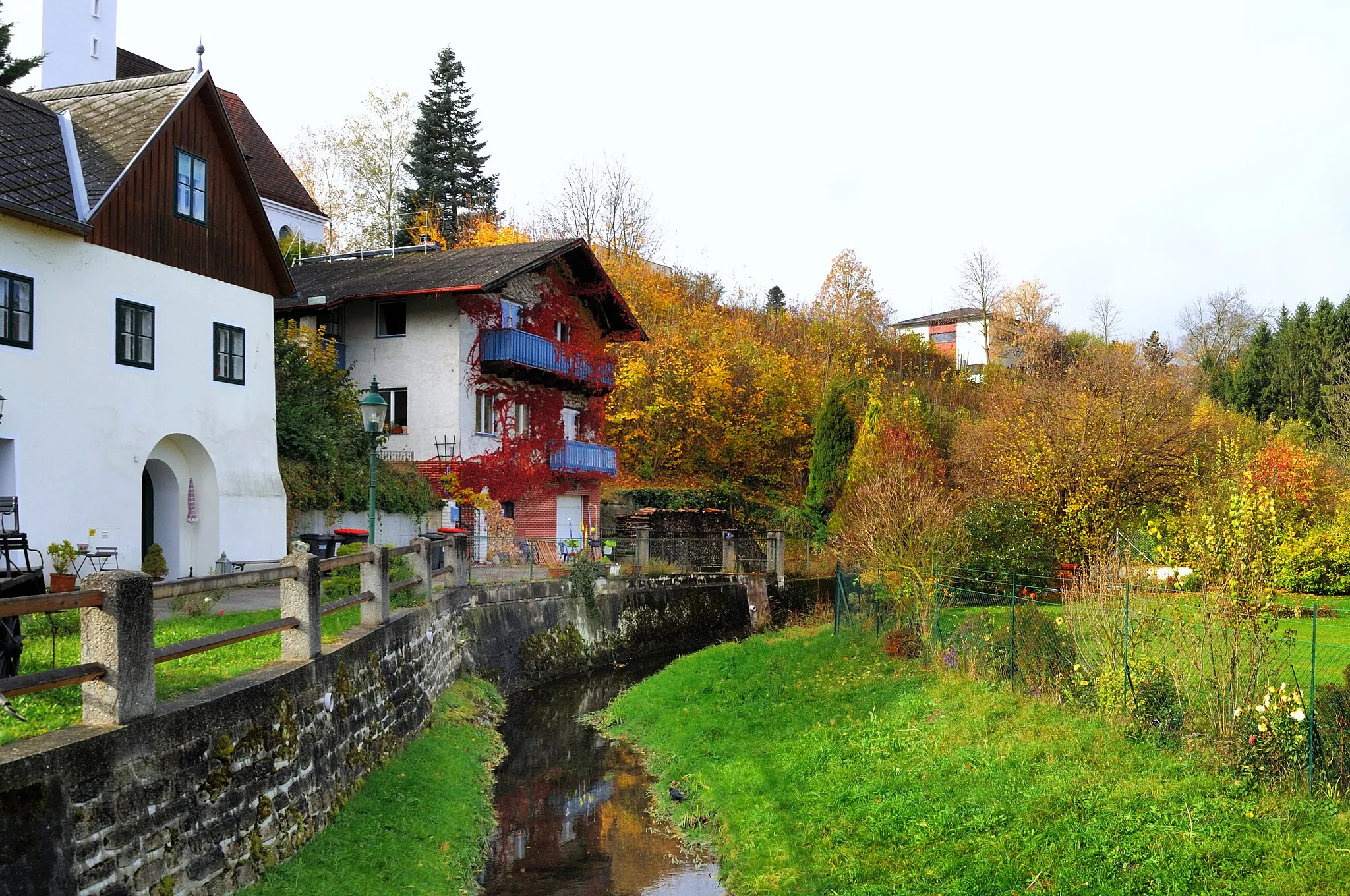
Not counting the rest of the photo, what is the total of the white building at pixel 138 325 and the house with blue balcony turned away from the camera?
0

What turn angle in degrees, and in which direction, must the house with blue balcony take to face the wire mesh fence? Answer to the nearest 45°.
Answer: approximately 45° to its right

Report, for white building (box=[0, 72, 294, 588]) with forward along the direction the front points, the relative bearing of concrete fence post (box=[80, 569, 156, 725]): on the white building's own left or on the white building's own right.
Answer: on the white building's own right

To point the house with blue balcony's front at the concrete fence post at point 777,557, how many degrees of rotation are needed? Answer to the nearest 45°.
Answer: approximately 45° to its left

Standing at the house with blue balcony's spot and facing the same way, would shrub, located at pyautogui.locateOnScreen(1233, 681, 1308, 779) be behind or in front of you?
in front

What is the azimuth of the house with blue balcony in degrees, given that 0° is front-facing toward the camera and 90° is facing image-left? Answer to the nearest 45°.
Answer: approximately 315°

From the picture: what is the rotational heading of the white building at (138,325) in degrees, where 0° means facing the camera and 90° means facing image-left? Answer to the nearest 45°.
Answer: approximately 315°

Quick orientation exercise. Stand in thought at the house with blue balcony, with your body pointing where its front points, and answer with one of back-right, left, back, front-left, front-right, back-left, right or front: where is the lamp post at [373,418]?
front-right

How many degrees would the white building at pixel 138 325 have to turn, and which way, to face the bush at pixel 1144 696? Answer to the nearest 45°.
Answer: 0° — it already faces it

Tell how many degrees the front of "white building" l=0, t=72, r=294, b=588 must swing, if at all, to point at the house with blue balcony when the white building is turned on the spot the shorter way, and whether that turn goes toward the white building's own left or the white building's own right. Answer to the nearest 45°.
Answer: approximately 90° to the white building's own left

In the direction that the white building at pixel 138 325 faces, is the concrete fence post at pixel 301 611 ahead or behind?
ahead

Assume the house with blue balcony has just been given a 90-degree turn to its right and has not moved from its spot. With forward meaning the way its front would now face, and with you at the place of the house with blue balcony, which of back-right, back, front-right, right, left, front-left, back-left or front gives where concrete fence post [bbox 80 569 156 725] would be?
front-left

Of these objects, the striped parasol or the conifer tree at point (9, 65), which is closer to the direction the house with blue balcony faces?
the striped parasol
